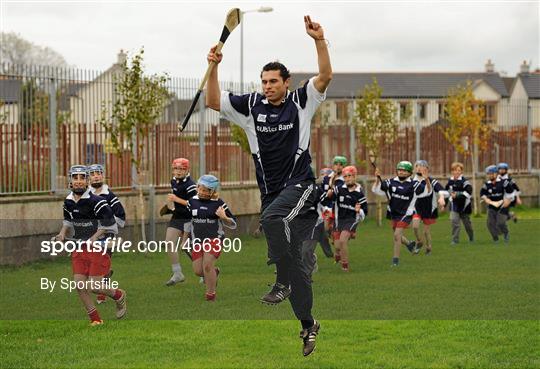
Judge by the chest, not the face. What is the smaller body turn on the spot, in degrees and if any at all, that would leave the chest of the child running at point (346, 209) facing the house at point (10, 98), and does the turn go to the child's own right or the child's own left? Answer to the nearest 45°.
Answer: approximately 90° to the child's own right

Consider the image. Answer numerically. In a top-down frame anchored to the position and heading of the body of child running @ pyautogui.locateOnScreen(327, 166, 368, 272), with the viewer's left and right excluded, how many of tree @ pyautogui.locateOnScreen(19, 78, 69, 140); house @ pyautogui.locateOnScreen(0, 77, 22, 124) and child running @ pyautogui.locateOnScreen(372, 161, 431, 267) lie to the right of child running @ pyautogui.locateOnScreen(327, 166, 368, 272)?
2

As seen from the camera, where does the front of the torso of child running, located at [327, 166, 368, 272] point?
toward the camera

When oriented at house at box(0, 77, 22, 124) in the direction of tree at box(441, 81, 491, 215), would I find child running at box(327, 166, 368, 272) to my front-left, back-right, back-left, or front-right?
front-right

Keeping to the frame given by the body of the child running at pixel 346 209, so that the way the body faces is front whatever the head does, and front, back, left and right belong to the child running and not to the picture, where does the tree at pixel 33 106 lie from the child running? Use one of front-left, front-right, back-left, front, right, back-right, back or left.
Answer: right

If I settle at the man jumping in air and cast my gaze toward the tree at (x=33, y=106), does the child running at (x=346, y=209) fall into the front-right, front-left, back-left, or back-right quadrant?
front-right

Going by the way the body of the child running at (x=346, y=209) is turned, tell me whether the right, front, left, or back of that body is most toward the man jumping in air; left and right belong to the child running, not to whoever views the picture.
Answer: front

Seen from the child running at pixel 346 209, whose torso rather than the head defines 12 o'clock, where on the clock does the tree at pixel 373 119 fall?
The tree is roughly at 6 o'clock from the child running.

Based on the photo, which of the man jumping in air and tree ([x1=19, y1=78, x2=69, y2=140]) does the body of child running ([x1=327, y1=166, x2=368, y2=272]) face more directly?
the man jumping in air

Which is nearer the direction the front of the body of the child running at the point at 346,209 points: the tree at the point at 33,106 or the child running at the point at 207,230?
the child running

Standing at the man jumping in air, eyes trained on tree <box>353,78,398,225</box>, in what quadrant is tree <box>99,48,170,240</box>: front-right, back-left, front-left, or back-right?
front-left

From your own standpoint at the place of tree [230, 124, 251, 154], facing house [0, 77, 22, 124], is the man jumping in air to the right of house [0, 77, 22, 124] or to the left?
left

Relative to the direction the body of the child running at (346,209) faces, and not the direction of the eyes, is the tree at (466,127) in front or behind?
behind

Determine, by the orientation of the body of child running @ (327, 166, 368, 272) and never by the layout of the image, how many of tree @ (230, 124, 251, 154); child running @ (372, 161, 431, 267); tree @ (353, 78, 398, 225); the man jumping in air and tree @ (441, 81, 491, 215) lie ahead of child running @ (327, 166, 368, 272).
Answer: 1
